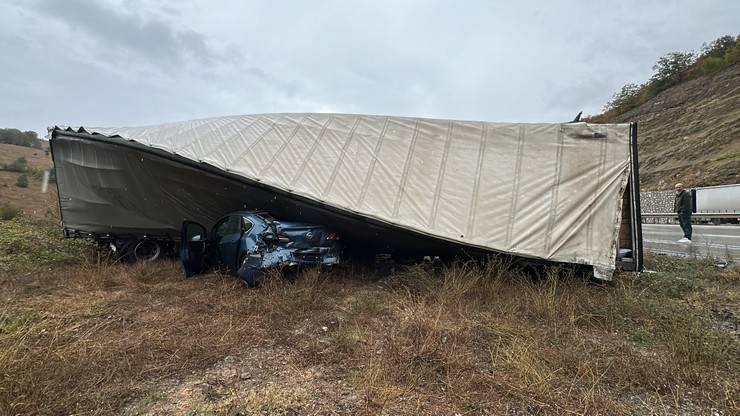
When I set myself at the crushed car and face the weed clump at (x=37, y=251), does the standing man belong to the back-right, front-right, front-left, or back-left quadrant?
back-right

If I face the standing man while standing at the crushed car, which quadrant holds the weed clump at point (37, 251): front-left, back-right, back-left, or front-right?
back-left

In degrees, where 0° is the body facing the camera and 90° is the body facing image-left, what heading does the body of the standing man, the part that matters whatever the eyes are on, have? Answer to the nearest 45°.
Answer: approximately 90°

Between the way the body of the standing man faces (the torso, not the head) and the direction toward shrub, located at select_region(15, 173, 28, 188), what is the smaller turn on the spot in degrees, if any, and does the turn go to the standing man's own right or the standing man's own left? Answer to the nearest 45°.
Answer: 0° — they already face it

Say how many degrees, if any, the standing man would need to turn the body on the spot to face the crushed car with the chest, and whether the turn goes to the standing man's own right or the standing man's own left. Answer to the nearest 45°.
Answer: approximately 45° to the standing man's own left

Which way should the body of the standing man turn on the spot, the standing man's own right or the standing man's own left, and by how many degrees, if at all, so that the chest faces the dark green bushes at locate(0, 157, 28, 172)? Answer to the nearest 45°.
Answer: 0° — they already face it
